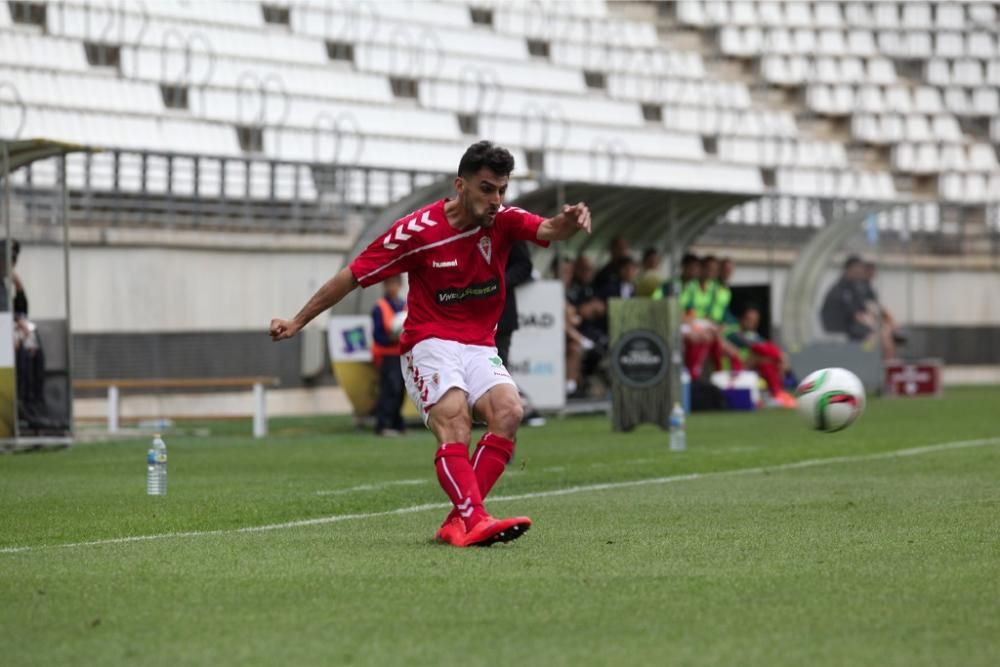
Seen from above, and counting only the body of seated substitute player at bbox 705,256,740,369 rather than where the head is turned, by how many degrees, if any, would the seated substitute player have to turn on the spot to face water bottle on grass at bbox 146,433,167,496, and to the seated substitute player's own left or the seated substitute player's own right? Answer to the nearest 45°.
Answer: approximately 45° to the seated substitute player's own right

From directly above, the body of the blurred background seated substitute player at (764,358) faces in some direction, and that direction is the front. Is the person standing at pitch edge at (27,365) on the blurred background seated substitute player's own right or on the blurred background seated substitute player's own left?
on the blurred background seated substitute player's own right

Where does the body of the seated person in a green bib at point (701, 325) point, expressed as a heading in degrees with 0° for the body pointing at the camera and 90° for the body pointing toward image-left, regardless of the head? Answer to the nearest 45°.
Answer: approximately 315°
